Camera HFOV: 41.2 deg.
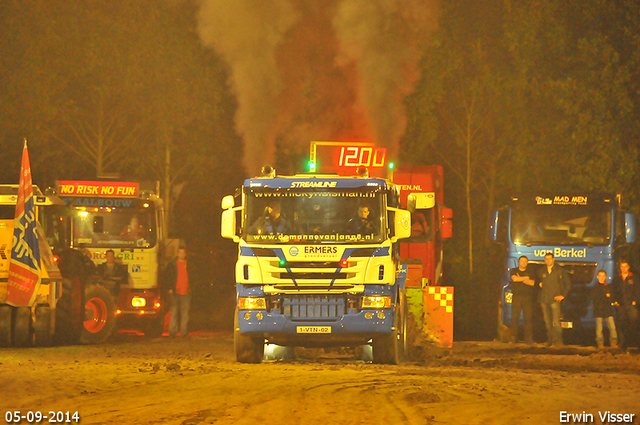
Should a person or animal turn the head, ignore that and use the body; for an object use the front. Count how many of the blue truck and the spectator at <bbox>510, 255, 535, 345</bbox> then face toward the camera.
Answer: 2

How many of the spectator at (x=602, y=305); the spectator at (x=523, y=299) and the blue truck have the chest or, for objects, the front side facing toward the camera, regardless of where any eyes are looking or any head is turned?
3

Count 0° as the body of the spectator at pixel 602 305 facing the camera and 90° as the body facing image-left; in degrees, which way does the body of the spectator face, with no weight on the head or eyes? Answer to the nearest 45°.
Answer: approximately 0°

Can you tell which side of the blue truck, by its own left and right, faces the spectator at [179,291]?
right

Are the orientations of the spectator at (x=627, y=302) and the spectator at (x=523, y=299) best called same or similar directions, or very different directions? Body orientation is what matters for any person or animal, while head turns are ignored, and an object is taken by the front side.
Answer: same or similar directions

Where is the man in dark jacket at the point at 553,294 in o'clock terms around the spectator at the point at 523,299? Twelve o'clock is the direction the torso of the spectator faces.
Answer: The man in dark jacket is roughly at 9 o'clock from the spectator.

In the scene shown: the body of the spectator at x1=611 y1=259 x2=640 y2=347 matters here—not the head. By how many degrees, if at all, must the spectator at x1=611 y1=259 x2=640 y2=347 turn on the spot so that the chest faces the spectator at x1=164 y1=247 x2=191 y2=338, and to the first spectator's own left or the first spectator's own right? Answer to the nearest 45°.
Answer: approximately 90° to the first spectator's own right

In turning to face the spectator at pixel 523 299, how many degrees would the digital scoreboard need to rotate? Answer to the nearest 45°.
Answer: approximately 90° to its left

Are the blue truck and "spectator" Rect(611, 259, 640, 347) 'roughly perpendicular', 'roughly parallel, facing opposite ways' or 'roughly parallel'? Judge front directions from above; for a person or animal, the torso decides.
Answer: roughly parallel

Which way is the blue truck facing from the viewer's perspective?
toward the camera

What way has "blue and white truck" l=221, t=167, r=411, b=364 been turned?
toward the camera

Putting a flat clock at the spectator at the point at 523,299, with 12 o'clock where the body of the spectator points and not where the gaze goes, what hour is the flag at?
The flag is roughly at 2 o'clock from the spectator.

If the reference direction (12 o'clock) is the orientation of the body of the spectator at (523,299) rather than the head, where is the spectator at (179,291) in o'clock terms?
the spectator at (179,291) is roughly at 3 o'clock from the spectator at (523,299).
